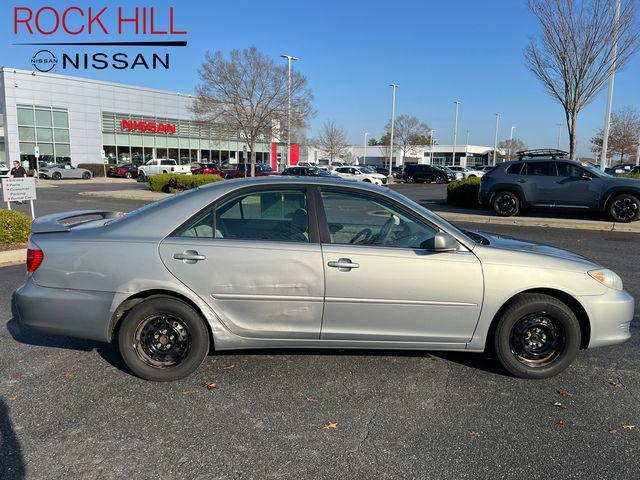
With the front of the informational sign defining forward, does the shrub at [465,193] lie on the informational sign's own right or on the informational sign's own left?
on the informational sign's own left

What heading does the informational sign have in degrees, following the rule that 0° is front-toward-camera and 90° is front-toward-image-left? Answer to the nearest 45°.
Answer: approximately 0°

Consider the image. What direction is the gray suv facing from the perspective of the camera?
to the viewer's right

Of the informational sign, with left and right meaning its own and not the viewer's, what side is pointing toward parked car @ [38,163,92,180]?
back

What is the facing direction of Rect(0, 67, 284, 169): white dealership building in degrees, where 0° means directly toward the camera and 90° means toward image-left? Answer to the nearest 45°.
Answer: approximately 315°

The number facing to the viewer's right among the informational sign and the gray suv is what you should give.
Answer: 1

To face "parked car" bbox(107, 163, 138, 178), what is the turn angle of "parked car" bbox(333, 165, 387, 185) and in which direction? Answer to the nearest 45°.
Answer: approximately 180°

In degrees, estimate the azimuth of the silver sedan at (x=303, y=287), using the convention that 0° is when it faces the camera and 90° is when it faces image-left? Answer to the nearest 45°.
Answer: approximately 270°

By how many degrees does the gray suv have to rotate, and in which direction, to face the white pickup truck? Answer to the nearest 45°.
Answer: approximately 135° to its left

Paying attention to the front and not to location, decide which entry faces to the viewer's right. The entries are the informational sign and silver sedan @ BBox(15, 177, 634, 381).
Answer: the silver sedan

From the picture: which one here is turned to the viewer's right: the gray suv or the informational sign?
the gray suv

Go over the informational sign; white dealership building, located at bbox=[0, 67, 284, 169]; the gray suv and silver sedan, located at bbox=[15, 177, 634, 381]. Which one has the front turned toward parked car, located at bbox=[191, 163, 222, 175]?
the white dealership building

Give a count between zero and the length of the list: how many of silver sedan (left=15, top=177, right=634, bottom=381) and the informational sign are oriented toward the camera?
1

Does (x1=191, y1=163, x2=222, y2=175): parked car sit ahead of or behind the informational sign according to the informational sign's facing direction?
behind

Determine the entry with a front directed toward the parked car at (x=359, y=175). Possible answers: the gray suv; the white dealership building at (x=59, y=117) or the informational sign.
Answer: the white dealership building
